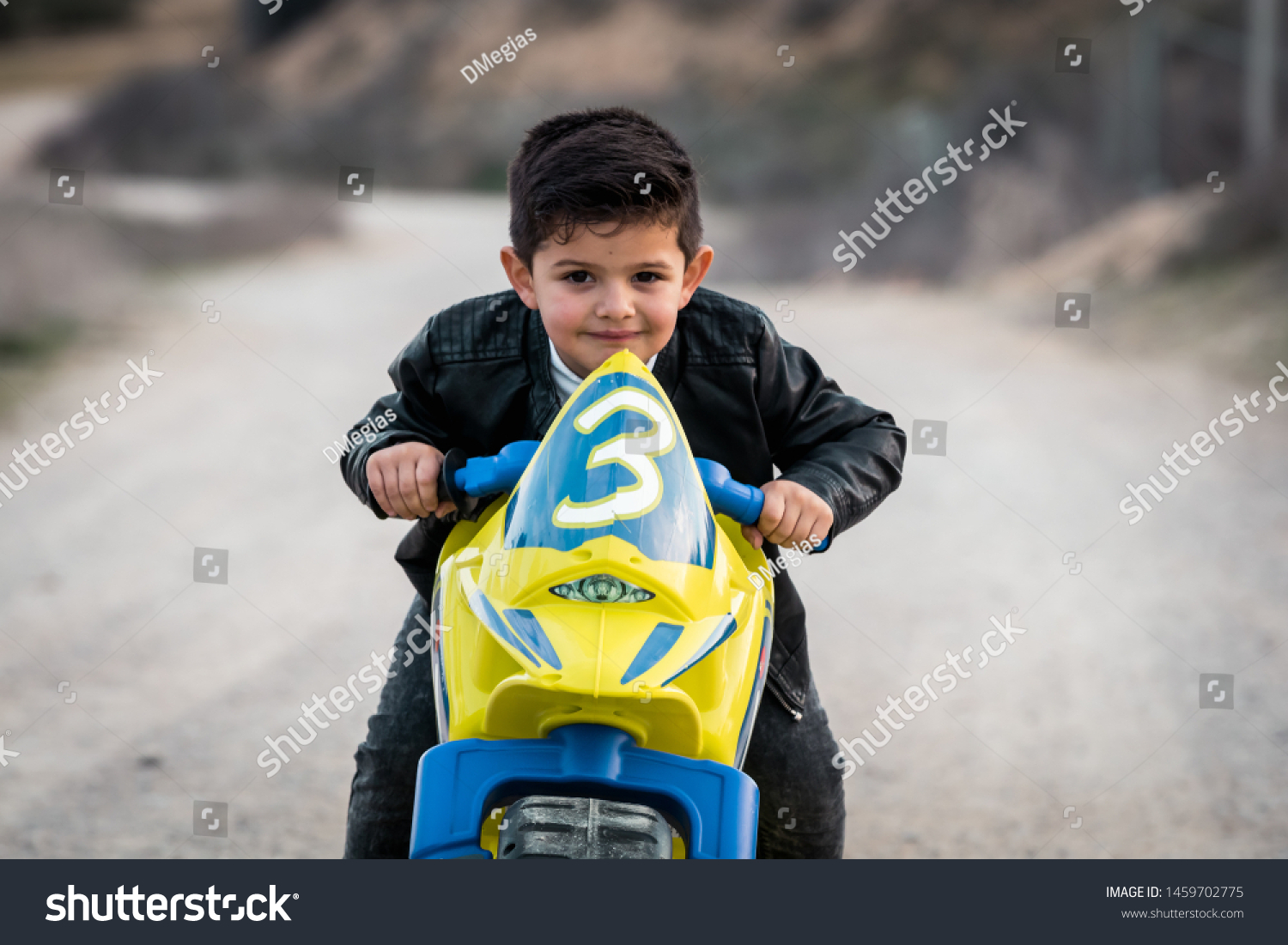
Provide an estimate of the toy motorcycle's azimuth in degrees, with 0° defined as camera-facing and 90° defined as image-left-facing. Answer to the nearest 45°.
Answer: approximately 0°

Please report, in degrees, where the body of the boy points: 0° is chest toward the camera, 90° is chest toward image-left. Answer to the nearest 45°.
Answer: approximately 0°
